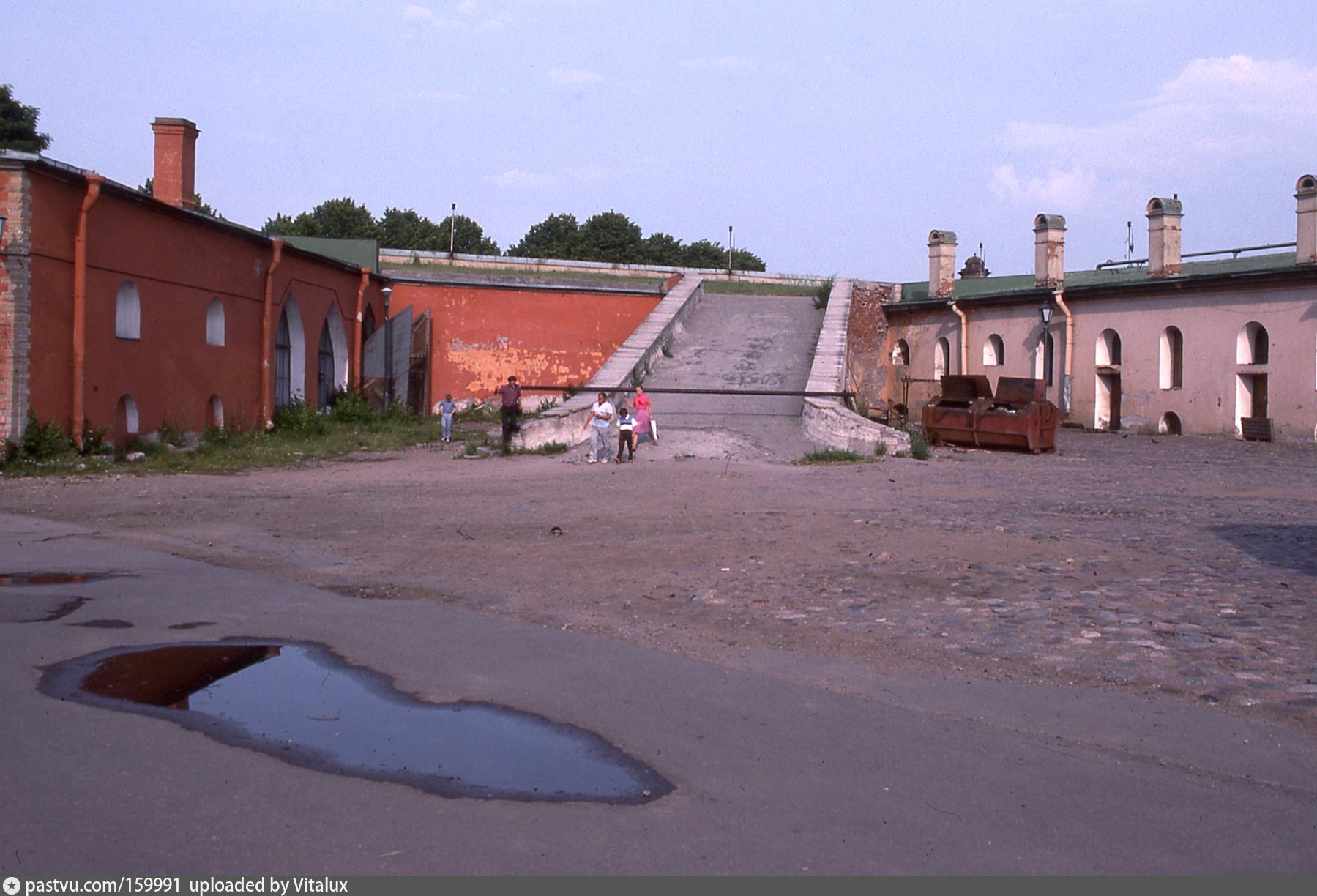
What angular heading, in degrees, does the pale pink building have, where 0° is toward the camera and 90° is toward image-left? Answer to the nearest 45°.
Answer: approximately 45°

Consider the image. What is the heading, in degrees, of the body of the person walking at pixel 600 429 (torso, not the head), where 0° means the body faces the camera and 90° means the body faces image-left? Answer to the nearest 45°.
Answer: approximately 45°

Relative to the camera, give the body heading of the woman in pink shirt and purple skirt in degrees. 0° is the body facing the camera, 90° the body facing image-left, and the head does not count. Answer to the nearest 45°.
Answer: approximately 45°

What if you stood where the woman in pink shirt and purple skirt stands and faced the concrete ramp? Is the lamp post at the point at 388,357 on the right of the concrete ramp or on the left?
left

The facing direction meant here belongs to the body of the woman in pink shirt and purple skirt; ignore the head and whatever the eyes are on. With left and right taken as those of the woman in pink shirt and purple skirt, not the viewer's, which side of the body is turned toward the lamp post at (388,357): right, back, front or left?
right

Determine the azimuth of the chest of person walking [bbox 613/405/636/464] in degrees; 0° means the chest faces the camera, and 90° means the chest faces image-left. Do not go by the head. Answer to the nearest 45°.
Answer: approximately 0°
